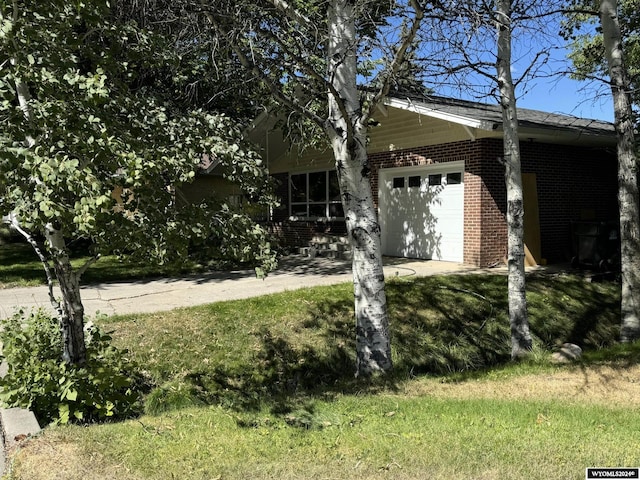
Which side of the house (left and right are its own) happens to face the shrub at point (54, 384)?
front

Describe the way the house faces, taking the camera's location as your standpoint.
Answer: facing the viewer and to the left of the viewer
